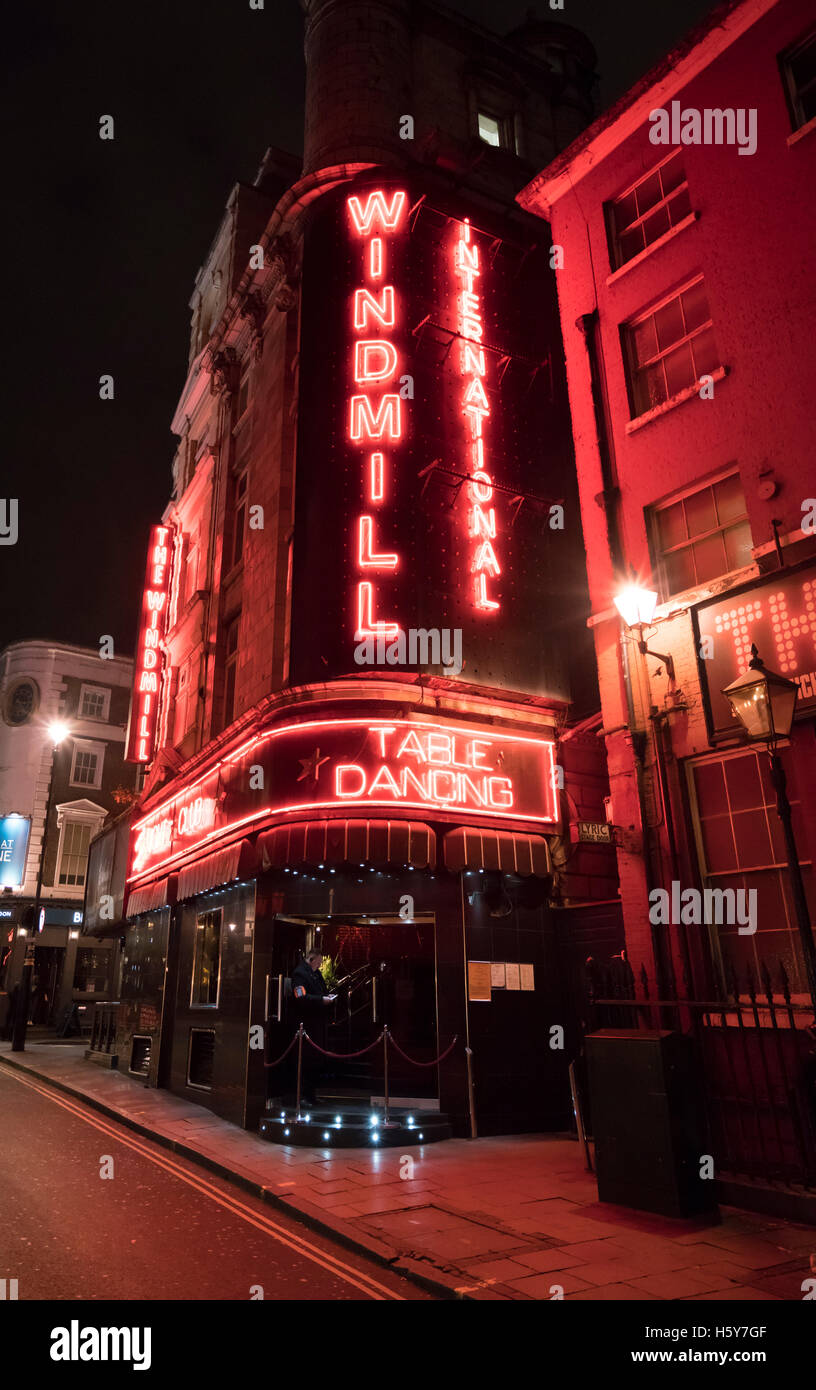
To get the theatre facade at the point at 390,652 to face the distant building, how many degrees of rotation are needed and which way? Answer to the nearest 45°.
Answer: approximately 135° to its right

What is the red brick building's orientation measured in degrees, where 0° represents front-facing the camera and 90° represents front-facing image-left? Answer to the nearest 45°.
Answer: approximately 45°

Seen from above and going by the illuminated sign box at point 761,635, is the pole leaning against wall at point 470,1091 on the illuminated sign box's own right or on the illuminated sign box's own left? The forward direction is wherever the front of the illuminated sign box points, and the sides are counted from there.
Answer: on the illuminated sign box's own right

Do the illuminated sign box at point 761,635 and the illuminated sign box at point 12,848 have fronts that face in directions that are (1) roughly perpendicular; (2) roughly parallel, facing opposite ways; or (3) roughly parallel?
roughly perpendicular

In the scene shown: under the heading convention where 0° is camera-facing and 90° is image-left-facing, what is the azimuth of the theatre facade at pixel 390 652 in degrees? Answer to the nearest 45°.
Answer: approximately 0°

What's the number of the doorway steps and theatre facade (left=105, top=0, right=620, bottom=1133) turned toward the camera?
2

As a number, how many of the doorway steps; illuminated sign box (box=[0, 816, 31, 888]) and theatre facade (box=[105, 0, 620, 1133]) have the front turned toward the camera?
3

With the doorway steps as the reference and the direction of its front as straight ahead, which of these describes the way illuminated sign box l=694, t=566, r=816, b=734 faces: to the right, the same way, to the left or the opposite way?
to the right

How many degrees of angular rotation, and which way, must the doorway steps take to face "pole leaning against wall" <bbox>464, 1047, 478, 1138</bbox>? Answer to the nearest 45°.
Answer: approximately 90° to its left

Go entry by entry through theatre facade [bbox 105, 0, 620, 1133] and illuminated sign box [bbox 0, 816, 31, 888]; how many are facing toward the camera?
2

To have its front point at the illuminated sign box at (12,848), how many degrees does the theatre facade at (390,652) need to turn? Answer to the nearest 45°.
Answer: approximately 135° to its right
